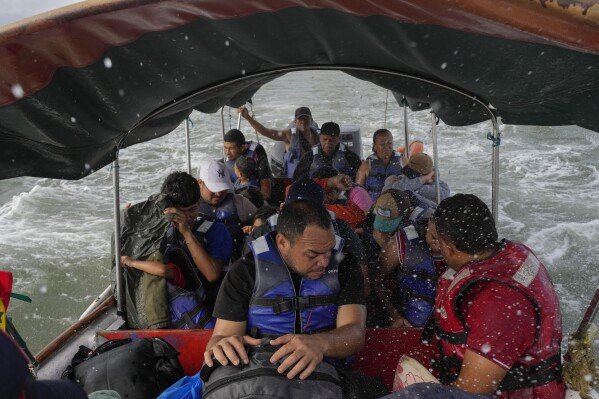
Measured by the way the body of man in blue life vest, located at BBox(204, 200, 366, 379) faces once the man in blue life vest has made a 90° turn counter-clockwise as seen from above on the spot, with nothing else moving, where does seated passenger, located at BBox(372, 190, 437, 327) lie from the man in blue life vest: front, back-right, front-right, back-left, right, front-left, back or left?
front-left

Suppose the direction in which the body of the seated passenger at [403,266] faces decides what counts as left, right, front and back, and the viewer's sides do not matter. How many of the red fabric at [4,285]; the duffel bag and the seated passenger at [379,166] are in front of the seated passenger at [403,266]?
2

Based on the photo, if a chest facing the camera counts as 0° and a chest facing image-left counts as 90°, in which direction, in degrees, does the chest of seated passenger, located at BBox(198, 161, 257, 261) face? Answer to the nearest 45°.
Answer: approximately 315°

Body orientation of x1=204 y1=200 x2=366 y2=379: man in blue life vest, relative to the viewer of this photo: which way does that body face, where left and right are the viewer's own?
facing the viewer

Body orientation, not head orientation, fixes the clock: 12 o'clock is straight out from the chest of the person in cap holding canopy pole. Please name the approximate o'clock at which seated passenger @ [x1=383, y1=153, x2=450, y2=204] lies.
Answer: The seated passenger is roughly at 11 o'clock from the person in cap holding canopy pole.

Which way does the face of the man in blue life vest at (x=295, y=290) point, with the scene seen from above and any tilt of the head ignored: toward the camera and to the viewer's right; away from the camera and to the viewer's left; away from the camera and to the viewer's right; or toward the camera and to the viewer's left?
toward the camera and to the viewer's right

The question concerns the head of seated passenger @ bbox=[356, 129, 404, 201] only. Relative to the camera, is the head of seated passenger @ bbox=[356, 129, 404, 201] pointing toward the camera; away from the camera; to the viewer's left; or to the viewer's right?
toward the camera

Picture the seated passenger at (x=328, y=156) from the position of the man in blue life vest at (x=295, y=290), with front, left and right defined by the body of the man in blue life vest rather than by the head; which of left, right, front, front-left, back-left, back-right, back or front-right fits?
back

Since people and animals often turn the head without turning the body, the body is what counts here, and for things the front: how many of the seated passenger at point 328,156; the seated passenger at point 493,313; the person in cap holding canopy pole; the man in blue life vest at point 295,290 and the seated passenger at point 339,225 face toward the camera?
4

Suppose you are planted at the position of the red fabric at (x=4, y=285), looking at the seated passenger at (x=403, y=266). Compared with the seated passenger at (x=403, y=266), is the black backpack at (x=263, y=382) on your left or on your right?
right

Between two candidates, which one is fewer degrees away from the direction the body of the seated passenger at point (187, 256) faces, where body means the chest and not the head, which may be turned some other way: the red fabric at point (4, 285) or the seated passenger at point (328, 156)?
the red fabric

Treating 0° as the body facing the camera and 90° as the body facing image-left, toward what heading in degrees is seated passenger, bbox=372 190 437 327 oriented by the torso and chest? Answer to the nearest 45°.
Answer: approximately 45°

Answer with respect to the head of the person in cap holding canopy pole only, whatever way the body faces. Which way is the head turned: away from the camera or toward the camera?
toward the camera

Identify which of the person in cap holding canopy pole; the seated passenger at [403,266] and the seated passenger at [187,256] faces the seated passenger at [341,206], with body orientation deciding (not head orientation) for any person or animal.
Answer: the person in cap holding canopy pole

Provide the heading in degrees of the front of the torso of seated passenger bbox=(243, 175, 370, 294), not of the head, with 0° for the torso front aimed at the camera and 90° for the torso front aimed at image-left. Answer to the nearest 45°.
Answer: approximately 0°

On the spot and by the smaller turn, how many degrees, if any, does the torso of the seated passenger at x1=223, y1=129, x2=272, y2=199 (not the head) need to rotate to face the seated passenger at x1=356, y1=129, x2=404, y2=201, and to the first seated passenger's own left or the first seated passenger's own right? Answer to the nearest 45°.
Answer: approximately 135° to the first seated passenger's own left

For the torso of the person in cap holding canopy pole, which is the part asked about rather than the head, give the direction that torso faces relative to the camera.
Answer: toward the camera
